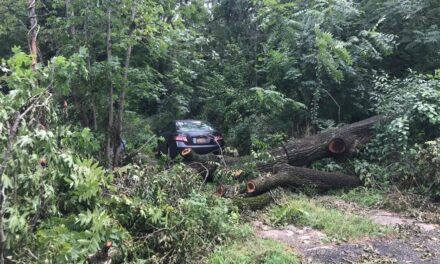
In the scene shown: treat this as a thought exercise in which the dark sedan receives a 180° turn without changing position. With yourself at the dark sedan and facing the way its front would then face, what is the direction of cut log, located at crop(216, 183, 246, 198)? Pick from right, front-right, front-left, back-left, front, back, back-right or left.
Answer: front

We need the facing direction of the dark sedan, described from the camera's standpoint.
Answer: facing away from the viewer

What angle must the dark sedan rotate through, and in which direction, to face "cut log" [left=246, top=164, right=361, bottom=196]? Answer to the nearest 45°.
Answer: approximately 135° to its right

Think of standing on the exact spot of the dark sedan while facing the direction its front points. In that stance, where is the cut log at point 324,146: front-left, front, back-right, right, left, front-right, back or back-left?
back-right

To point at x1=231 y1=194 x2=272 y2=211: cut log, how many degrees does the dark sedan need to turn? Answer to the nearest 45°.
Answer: approximately 180°
